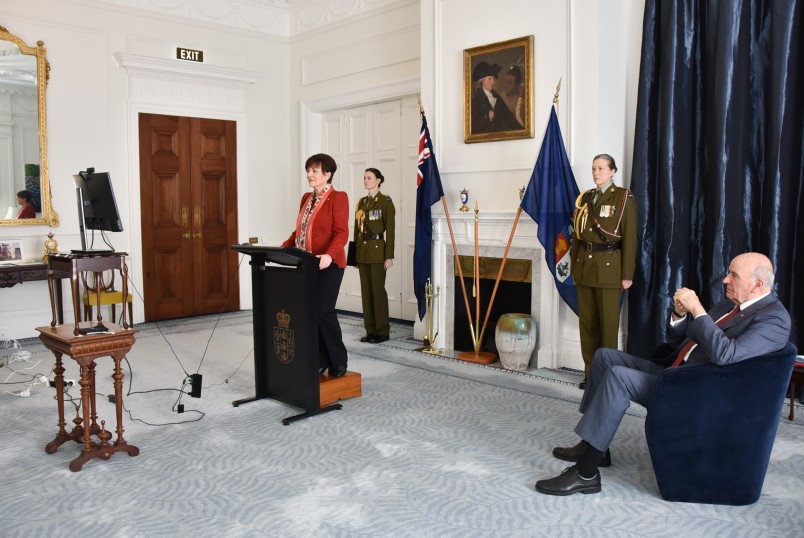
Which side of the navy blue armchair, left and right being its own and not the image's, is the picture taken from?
left

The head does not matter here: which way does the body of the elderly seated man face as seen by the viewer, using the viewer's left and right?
facing to the left of the viewer

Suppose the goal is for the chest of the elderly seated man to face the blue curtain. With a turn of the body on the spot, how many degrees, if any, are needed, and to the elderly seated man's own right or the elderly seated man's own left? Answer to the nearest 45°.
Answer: approximately 90° to the elderly seated man's own right

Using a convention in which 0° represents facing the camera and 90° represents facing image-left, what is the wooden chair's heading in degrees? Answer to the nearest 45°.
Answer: approximately 315°

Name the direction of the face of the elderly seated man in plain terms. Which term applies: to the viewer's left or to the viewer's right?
to the viewer's left

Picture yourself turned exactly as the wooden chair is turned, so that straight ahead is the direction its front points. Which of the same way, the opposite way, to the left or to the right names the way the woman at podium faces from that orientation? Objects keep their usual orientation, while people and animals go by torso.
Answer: to the right

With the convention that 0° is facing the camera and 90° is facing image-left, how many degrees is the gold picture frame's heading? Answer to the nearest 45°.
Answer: approximately 45°

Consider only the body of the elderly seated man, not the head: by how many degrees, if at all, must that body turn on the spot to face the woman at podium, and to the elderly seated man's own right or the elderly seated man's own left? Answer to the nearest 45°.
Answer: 0° — they already face them

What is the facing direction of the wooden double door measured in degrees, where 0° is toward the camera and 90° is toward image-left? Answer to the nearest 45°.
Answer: approximately 315°

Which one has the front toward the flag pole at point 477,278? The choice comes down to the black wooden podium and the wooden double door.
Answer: the wooden double door
